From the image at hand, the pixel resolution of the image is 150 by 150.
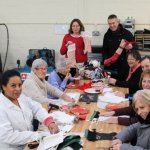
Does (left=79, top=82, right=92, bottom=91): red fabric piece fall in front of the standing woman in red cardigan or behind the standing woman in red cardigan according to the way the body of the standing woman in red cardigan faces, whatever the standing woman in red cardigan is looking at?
in front

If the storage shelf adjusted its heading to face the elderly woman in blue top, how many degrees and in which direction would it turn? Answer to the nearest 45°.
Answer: approximately 45° to its right

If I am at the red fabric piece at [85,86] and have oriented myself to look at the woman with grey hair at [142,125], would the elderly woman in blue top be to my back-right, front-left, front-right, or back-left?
back-right

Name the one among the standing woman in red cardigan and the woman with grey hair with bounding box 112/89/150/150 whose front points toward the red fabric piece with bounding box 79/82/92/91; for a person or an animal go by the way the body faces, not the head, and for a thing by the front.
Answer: the standing woman in red cardigan

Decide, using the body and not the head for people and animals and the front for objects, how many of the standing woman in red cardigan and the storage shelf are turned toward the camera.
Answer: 2

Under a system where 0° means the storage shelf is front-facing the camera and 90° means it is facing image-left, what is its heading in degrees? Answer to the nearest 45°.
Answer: approximately 0°

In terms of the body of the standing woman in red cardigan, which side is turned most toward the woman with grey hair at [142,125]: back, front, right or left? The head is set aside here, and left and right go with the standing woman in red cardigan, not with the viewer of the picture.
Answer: front

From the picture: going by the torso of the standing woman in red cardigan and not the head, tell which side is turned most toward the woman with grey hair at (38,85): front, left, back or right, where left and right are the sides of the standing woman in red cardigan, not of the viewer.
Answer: front

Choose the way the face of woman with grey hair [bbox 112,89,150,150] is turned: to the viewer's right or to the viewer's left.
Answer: to the viewer's left

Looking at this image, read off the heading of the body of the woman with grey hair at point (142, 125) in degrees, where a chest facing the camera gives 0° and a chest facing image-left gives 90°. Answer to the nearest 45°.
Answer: approximately 45°
